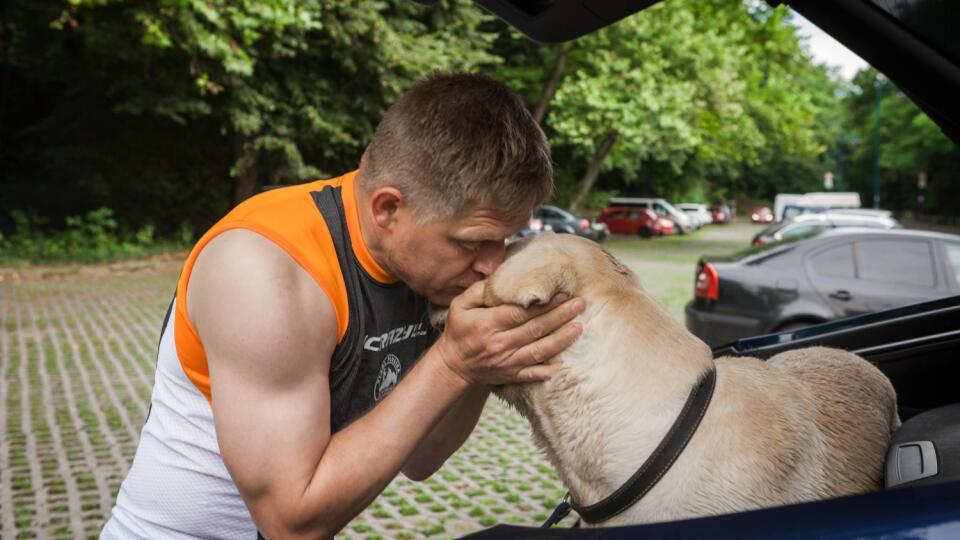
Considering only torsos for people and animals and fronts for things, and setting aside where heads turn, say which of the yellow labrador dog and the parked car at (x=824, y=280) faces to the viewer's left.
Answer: the yellow labrador dog

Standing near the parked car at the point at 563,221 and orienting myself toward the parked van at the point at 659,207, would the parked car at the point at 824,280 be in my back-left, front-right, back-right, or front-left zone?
back-right

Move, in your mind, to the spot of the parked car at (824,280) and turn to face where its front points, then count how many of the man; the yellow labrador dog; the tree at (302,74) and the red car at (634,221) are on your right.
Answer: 2

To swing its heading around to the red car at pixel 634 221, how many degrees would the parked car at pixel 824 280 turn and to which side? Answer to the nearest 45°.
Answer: approximately 90° to its left

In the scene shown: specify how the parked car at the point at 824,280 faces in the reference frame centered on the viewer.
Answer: facing to the right of the viewer

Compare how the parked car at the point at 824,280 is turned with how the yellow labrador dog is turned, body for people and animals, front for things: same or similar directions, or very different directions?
very different directions

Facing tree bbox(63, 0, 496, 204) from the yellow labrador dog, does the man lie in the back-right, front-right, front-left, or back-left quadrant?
front-left

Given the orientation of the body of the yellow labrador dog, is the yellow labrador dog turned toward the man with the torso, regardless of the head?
yes

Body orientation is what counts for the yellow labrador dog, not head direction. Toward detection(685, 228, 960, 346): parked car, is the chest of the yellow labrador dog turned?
no

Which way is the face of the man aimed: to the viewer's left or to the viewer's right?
to the viewer's right

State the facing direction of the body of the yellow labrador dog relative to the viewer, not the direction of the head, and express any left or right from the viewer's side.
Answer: facing to the left of the viewer
